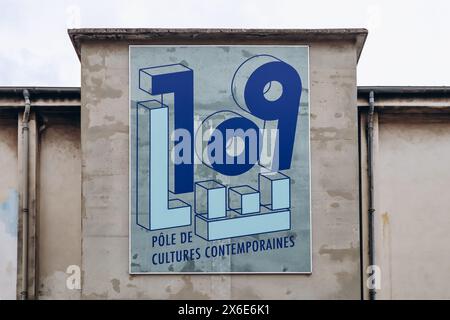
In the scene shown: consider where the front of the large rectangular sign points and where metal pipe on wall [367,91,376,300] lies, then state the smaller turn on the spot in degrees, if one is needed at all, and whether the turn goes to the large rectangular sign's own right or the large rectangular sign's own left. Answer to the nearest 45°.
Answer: approximately 135° to the large rectangular sign's own left

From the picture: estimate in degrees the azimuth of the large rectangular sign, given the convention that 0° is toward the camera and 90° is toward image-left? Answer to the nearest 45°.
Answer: approximately 0°

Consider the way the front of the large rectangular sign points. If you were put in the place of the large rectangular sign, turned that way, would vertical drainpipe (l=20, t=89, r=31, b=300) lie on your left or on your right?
on your right
